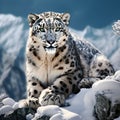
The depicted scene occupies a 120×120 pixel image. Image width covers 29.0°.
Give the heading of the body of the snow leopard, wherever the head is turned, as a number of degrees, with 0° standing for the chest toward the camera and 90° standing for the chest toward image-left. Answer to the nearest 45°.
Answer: approximately 45°
